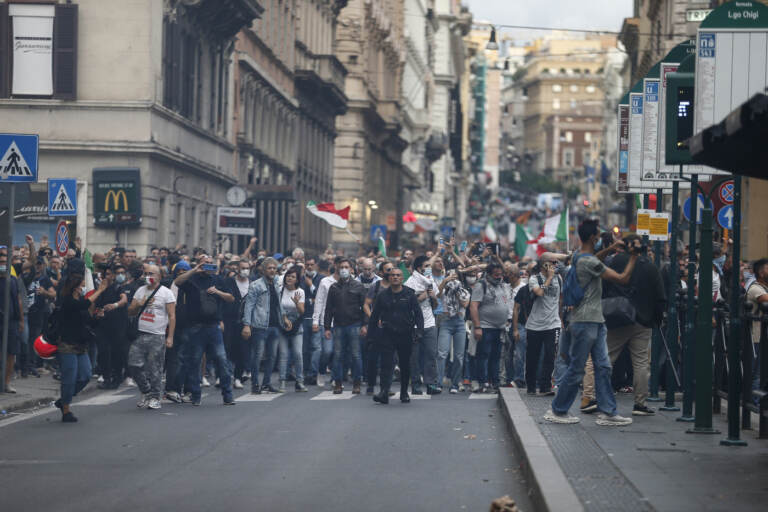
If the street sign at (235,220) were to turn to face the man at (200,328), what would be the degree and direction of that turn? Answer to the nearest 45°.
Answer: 0° — it already faces them

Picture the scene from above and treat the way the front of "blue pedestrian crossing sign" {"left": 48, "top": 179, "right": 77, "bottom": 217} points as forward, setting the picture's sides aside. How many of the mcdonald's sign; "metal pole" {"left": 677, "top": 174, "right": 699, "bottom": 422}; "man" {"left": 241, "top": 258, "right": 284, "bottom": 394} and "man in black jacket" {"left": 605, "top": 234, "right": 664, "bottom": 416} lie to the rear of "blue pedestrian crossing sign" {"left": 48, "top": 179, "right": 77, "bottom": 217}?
1

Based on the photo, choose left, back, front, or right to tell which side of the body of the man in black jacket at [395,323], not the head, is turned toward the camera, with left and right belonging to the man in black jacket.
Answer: front

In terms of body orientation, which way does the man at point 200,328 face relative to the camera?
toward the camera

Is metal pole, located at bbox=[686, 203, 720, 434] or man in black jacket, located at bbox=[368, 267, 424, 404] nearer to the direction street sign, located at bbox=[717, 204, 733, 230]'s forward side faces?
the metal pole

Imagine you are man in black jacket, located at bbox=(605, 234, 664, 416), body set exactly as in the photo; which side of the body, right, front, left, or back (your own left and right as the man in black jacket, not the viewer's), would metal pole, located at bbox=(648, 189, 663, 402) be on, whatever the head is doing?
right

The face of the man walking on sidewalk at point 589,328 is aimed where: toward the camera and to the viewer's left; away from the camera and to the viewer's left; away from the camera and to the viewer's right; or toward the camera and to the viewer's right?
away from the camera and to the viewer's right

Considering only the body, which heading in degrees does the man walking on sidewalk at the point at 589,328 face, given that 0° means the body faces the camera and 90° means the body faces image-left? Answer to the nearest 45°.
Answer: approximately 270°

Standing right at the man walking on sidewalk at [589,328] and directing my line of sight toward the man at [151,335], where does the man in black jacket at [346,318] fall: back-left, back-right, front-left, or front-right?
front-right

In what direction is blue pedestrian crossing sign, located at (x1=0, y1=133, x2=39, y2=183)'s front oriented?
toward the camera

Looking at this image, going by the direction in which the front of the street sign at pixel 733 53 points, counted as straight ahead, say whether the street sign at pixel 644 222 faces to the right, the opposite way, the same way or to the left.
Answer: the same way

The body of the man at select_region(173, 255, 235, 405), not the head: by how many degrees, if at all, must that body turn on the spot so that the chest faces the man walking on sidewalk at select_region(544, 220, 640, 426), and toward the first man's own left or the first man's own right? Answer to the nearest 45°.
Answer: approximately 45° to the first man's own left

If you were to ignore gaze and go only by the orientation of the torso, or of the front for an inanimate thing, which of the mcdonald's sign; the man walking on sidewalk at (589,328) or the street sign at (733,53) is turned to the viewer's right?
the man walking on sidewalk
